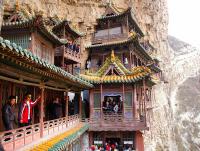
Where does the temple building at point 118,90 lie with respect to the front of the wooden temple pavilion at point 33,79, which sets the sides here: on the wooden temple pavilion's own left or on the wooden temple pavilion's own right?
on the wooden temple pavilion's own left

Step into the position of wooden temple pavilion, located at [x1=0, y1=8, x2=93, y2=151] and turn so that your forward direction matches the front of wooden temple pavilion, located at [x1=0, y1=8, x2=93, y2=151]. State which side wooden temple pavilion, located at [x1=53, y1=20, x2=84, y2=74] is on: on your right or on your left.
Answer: on your left

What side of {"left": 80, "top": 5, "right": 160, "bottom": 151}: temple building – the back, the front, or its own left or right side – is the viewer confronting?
front

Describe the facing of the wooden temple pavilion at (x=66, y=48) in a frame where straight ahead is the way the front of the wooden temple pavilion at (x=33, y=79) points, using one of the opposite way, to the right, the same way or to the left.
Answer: the same way

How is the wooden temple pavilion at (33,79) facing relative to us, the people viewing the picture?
facing the viewer and to the right of the viewer

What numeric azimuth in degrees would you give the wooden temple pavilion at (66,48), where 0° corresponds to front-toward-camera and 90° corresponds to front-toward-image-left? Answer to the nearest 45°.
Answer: approximately 315°
